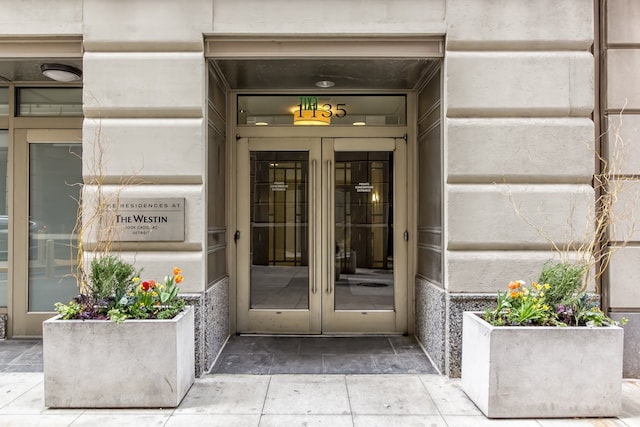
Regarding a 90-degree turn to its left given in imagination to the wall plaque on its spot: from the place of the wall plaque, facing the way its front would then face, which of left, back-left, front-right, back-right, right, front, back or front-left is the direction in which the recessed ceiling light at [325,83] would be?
front

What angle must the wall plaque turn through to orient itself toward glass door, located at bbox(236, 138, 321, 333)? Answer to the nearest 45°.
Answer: approximately 135° to its left

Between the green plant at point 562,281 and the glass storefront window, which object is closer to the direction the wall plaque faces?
the green plant

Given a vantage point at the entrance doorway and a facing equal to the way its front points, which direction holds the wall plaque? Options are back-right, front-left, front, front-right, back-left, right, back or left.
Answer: front-right

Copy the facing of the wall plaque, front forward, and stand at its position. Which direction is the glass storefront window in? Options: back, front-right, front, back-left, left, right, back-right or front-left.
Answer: back-right

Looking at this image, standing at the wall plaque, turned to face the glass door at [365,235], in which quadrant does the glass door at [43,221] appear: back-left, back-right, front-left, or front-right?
back-left

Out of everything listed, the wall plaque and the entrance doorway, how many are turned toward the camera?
2

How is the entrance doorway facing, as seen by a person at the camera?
facing the viewer

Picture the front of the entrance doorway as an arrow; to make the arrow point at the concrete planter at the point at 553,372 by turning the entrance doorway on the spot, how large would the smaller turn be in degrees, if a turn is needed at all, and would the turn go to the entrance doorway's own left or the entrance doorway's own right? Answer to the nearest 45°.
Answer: approximately 45° to the entrance doorway's own left

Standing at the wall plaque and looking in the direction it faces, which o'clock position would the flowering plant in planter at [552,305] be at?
The flowering plant in planter is roughly at 10 o'clock from the wall plaque.

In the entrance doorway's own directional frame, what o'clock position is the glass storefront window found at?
The glass storefront window is roughly at 3 o'clock from the entrance doorway.

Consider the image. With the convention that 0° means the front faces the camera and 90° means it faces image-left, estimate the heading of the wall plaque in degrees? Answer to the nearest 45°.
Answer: approximately 0°
